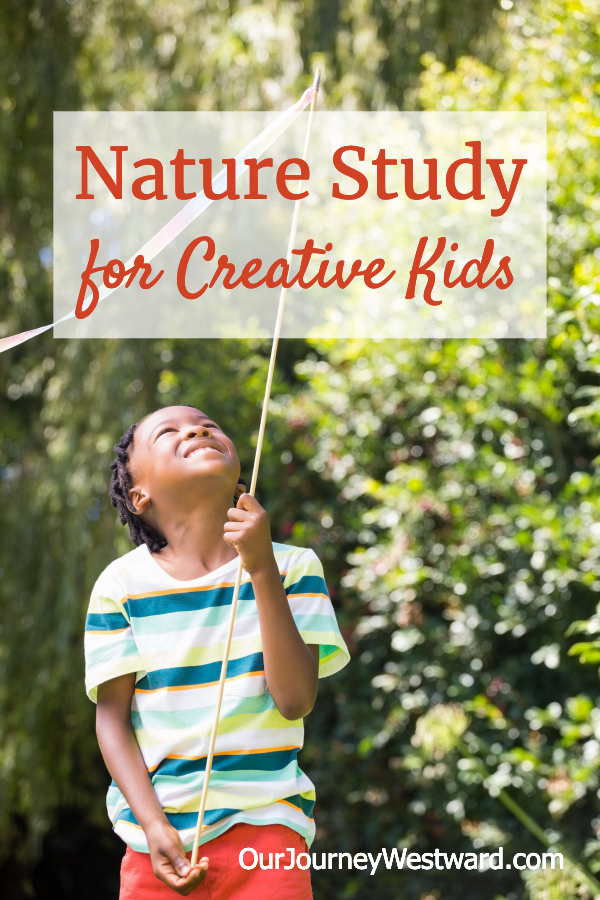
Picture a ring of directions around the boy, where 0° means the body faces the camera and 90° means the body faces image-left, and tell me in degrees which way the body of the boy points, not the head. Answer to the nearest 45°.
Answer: approximately 0°
